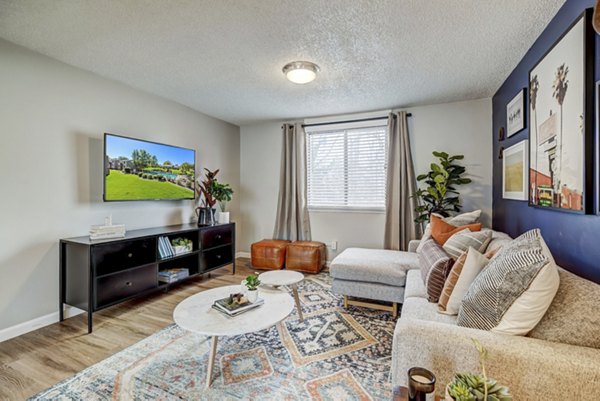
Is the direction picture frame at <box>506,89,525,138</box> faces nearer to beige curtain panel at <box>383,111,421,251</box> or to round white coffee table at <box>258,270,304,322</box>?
the round white coffee table

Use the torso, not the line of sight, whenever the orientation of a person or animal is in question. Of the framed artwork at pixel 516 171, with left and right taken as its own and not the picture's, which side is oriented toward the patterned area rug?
front

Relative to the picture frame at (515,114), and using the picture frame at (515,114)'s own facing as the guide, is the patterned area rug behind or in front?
in front

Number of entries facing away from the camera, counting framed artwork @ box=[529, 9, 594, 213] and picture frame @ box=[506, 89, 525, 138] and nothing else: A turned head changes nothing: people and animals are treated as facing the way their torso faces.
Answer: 0

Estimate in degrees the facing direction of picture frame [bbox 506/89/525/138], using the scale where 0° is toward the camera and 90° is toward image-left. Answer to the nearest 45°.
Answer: approximately 45°

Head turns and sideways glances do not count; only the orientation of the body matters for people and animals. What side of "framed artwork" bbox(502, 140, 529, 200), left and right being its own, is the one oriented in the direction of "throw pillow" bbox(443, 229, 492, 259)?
front

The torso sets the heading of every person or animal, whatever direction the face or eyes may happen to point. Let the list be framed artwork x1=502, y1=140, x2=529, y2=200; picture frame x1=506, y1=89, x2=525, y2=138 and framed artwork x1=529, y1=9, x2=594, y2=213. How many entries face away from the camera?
0

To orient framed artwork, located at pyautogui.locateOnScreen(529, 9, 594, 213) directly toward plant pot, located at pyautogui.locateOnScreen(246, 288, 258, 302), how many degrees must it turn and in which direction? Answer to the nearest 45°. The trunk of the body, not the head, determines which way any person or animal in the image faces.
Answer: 0° — it already faces it

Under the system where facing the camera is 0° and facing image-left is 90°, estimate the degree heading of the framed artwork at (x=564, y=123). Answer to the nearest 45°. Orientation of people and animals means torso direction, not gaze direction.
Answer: approximately 45°

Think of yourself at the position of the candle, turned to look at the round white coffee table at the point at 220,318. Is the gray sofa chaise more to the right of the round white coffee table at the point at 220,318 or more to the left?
right

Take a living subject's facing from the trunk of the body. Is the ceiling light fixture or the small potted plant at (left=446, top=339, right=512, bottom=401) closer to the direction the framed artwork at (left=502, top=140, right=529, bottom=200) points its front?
the ceiling light fixture

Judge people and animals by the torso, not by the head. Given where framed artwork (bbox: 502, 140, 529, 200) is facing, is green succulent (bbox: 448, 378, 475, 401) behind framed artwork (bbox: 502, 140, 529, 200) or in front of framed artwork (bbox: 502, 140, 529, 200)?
in front

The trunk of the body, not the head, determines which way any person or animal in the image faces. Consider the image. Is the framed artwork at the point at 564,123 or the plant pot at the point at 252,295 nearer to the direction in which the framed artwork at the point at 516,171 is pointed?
the plant pot

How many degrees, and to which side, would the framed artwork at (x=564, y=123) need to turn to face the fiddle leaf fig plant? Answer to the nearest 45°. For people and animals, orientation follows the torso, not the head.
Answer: approximately 90° to its right
